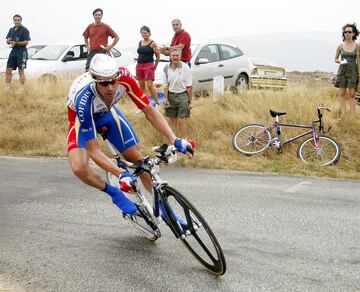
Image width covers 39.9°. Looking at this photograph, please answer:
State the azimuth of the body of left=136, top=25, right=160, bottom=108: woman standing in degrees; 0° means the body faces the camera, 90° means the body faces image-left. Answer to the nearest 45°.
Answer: approximately 45°

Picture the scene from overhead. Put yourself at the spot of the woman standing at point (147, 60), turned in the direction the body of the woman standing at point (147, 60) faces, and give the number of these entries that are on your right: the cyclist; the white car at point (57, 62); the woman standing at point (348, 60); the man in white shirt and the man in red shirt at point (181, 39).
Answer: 1

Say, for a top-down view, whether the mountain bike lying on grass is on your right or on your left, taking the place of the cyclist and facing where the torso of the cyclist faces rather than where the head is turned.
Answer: on your left

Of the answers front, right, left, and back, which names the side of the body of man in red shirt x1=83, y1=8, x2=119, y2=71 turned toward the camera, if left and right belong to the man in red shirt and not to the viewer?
front

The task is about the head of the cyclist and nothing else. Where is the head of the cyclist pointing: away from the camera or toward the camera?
toward the camera

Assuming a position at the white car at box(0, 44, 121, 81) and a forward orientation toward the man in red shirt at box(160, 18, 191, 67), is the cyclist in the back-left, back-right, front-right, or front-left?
front-right

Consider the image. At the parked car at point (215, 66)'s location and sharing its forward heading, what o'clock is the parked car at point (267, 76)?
the parked car at point (267, 76) is roughly at 6 o'clock from the parked car at point (215, 66).

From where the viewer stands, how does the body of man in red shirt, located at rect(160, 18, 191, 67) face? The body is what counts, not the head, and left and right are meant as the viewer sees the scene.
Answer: facing the viewer and to the left of the viewer

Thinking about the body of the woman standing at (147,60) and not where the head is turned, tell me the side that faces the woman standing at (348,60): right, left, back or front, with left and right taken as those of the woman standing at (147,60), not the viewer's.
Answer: left

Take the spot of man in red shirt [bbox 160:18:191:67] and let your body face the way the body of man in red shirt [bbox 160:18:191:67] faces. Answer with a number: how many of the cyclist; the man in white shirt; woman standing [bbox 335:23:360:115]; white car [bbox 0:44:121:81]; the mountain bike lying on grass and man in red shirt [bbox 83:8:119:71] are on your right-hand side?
2

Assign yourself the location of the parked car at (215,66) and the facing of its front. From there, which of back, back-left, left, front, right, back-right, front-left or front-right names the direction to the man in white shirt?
front-left

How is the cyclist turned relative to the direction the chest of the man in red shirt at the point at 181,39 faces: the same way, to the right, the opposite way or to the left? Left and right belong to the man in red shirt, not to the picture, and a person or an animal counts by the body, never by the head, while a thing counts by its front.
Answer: to the left

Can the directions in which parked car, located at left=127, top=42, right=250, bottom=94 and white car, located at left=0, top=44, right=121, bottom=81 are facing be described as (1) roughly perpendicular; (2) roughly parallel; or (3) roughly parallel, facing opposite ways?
roughly parallel

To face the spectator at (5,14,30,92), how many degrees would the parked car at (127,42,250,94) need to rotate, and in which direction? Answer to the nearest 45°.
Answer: approximately 45° to its right

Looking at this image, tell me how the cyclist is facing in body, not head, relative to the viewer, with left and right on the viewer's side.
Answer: facing the viewer and to the right of the viewer
